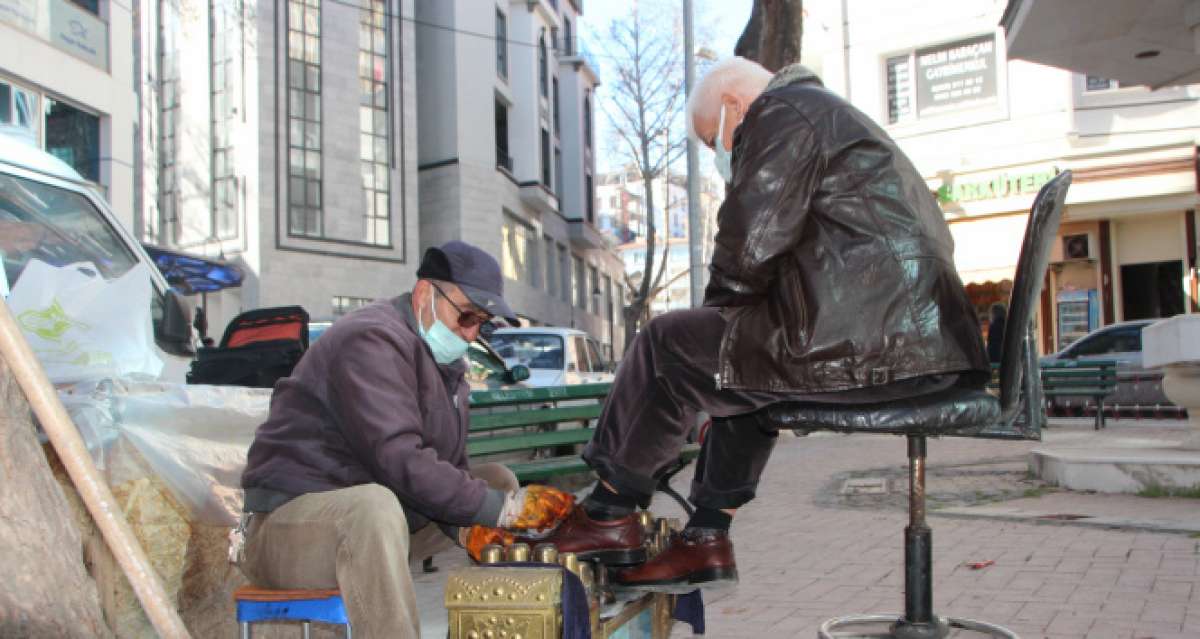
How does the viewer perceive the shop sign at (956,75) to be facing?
facing the viewer and to the left of the viewer

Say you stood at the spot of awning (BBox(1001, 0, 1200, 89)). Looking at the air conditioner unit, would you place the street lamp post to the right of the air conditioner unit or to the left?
left

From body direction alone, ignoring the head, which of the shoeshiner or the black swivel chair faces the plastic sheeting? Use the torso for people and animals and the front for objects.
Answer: the black swivel chair

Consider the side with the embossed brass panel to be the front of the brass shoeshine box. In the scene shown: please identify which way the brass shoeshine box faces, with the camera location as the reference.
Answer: facing the viewer

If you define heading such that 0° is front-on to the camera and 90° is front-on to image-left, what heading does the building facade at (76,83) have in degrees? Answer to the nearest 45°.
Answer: approximately 315°

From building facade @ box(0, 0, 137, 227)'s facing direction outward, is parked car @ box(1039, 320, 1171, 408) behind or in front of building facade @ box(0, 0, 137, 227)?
in front

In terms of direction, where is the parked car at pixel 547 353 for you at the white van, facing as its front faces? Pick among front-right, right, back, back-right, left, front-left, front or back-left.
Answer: front-left

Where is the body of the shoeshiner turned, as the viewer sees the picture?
to the viewer's right

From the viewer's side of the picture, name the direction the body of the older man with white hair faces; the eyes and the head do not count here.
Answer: to the viewer's left

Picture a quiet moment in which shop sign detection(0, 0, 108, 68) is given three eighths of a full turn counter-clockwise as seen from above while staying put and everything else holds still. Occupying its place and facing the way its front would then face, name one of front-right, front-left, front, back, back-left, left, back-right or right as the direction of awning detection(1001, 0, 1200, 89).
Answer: back-right

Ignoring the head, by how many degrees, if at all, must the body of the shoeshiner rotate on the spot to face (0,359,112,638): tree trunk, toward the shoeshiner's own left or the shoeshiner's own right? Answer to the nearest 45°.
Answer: approximately 180°

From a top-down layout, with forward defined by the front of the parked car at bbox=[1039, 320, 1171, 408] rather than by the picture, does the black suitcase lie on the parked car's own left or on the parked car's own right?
on the parked car's own left

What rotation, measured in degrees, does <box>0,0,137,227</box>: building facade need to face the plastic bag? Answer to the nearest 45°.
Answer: approximately 45° to its right

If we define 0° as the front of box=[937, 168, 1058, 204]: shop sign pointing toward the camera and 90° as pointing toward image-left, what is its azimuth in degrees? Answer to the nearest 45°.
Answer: approximately 45°

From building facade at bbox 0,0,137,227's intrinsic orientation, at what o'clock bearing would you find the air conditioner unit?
The air conditioner unit is roughly at 11 o'clock from the building facade.

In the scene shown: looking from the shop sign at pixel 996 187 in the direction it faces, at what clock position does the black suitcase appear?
The black suitcase is roughly at 11 o'clock from the shop sign.
